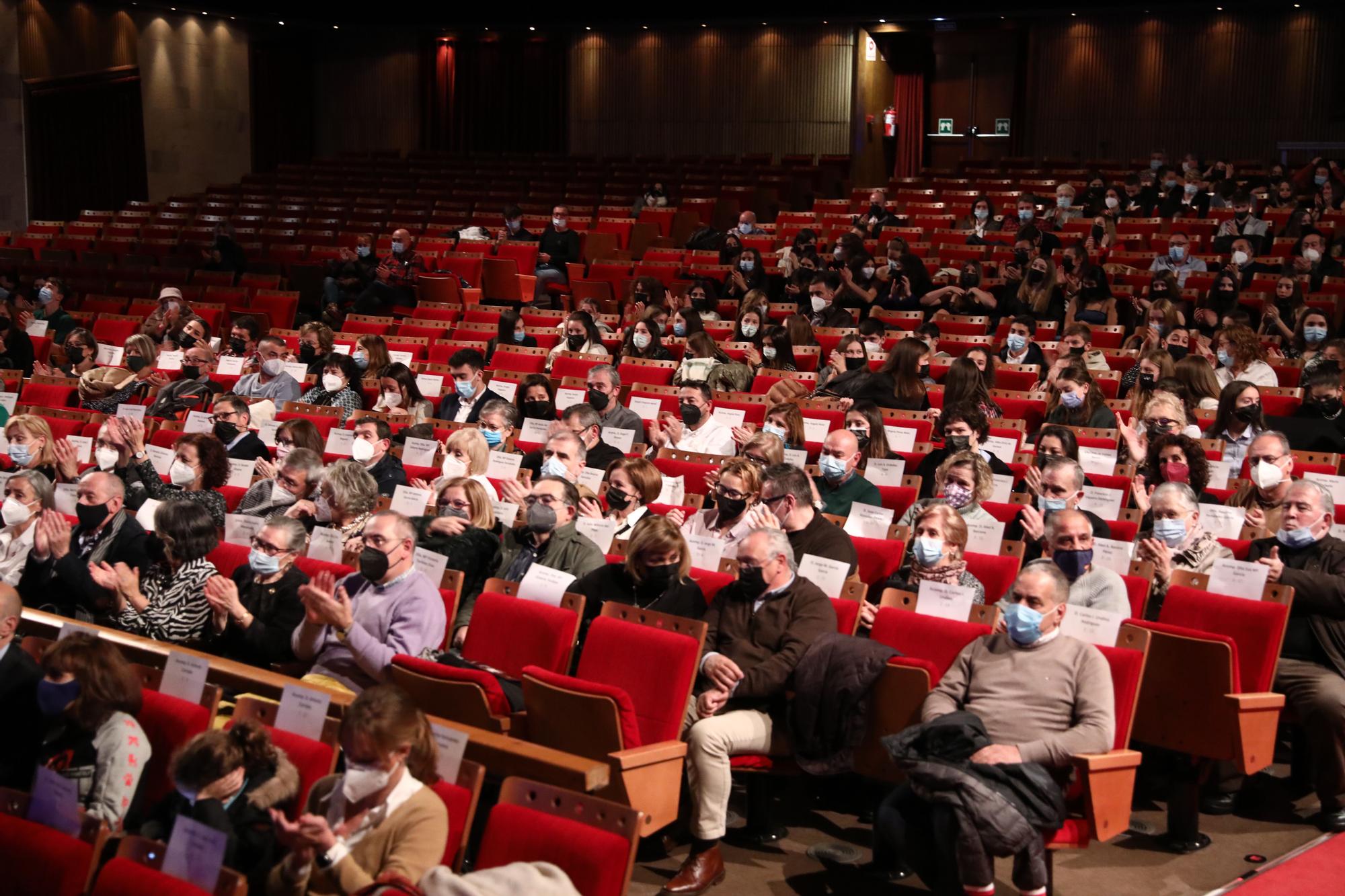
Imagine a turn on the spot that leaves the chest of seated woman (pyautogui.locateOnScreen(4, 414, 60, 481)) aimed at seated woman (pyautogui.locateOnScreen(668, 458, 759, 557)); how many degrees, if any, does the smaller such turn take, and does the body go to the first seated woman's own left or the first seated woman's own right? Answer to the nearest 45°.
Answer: approximately 90° to the first seated woman's own left

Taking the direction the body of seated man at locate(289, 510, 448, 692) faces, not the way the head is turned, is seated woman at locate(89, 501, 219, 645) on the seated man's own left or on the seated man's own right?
on the seated man's own right

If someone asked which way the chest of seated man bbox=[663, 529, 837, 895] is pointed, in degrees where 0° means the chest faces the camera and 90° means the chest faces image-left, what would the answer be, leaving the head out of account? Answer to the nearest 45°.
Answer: approximately 45°

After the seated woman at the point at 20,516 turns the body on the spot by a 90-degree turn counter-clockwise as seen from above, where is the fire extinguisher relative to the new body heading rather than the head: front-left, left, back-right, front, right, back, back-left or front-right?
left

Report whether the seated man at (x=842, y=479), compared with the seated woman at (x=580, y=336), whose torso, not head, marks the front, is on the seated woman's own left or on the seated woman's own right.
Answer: on the seated woman's own left

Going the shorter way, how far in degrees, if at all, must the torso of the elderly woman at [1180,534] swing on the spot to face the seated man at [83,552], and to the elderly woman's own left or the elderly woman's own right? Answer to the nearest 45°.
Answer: approximately 45° to the elderly woman's own right

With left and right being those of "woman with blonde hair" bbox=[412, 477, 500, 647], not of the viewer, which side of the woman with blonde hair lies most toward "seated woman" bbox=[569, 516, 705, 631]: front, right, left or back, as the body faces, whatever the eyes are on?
left

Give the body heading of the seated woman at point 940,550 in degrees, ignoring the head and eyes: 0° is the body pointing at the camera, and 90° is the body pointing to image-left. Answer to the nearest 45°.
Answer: approximately 45°

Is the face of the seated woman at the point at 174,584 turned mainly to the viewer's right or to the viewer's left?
to the viewer's left

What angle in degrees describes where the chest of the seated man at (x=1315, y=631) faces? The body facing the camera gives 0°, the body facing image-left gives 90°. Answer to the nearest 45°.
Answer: approximately 45°
